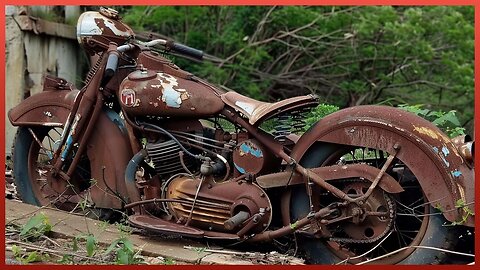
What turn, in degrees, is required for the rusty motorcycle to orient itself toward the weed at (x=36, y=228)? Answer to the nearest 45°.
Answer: approximately 45° to its left

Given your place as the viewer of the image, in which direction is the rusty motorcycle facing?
facing away from the viewer and to the left of the viewer
